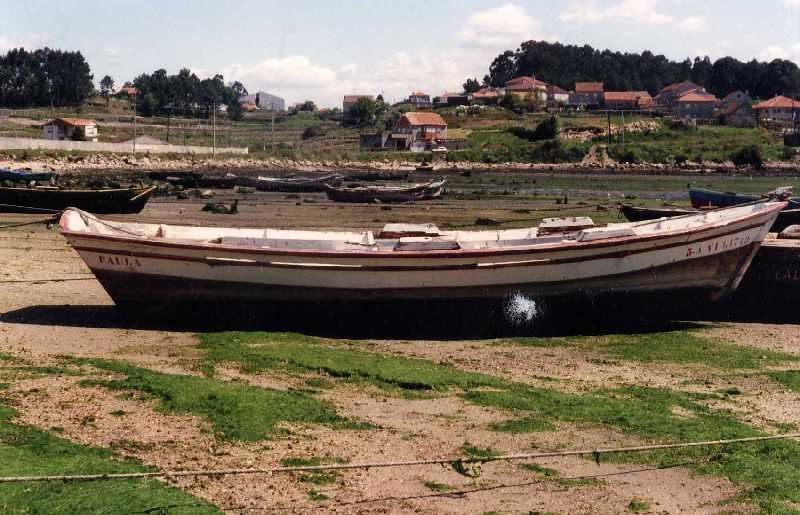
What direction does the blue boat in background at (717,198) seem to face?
to the viewer's left

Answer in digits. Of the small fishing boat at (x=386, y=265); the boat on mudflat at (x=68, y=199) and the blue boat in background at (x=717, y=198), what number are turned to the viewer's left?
1

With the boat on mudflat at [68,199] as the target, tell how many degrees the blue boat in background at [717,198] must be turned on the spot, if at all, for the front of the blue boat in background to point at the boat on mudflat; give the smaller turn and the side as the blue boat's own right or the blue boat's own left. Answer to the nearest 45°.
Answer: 0° — it already faces it

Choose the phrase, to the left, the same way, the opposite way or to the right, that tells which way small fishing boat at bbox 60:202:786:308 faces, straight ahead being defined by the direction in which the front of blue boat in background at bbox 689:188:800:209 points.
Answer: the opposite way

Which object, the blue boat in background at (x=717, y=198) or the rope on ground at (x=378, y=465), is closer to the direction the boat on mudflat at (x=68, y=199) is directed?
the blue boat in background

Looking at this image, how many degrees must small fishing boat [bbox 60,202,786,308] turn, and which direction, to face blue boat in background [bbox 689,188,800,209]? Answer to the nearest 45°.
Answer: approximately 45° to its left

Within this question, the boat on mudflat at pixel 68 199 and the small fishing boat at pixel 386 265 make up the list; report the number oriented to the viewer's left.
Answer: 0

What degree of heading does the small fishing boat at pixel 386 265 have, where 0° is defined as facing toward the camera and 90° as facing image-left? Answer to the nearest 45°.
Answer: approximately 270°

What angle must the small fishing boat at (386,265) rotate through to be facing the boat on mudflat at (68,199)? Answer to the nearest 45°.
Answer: approximately 135° to its left

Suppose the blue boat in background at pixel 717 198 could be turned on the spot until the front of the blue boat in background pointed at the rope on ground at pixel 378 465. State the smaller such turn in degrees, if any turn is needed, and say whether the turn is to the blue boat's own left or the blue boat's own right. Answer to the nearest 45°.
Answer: approximately 90° to the blue boat's own left

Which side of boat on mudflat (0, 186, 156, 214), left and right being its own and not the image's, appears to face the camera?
right

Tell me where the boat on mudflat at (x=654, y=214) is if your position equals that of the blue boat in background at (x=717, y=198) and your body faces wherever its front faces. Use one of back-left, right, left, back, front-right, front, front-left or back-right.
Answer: left

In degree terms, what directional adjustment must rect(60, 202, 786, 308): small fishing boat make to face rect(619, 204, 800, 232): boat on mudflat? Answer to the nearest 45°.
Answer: approximately 45° to its left

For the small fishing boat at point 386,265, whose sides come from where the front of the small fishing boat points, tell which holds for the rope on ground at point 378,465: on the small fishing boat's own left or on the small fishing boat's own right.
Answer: on the small fishing boat's own right
